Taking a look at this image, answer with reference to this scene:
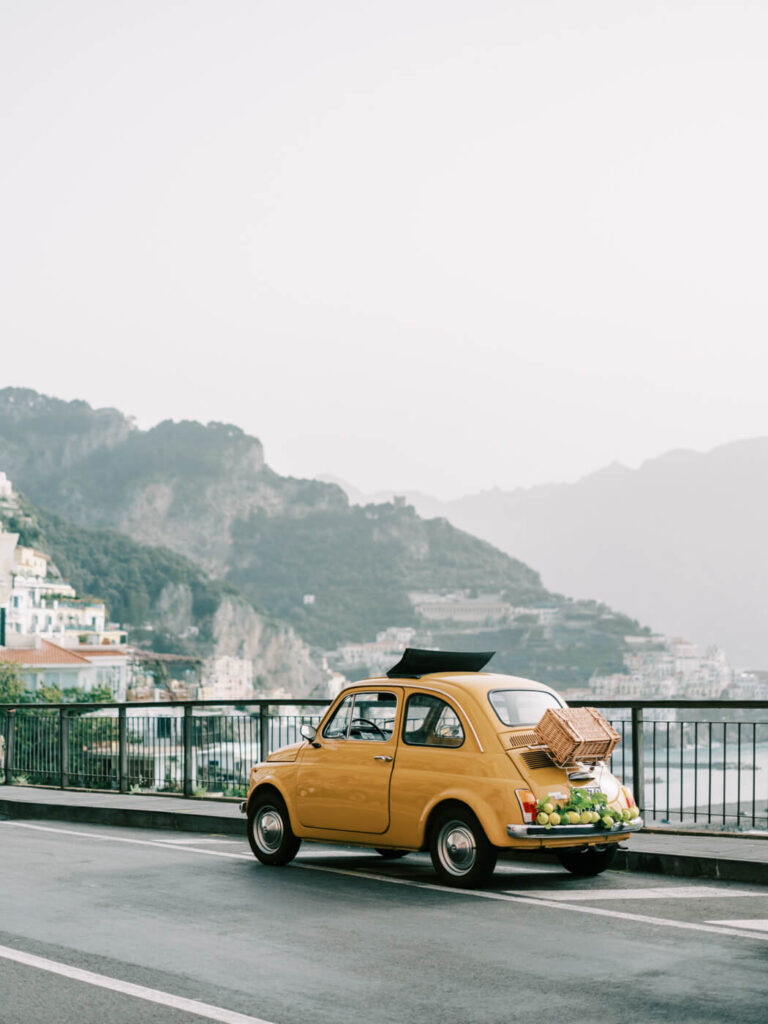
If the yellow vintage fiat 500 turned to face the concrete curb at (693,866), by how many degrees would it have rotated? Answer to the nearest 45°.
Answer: approximately 135° to its right

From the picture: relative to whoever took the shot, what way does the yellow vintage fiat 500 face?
facing away from the viewer and to the left of the viewer

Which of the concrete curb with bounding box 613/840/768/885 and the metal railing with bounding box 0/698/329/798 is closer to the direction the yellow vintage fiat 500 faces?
the metal railing
